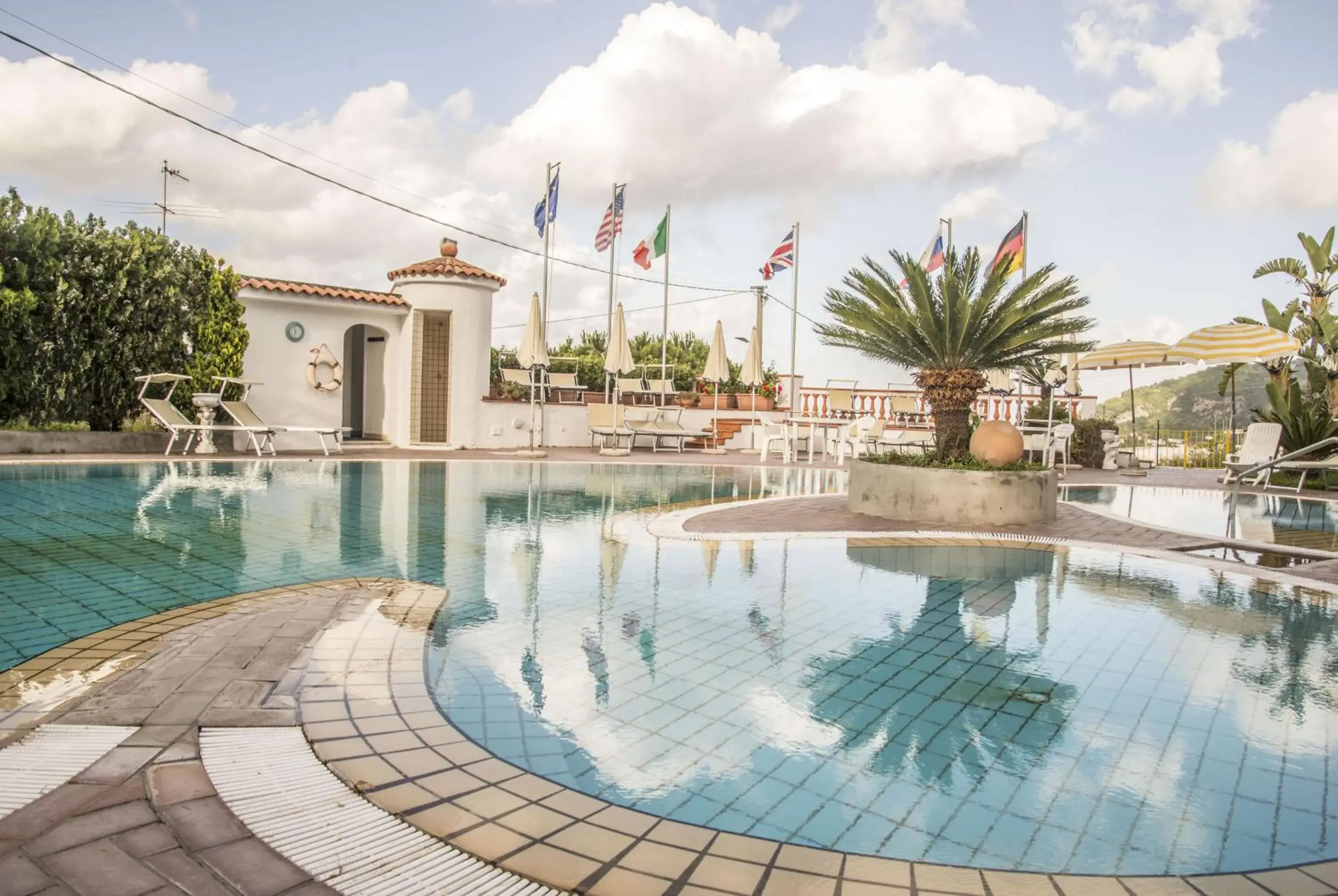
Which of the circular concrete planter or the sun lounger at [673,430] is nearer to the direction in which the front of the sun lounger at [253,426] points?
the sun lounger

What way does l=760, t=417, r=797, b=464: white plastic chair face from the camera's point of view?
to the viewer's right

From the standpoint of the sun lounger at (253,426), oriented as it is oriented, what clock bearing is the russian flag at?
The russian flag is roughly at 12 o'clock from the sun lounger.

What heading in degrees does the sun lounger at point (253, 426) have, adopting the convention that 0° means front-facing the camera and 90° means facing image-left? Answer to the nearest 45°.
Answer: approximately 270°

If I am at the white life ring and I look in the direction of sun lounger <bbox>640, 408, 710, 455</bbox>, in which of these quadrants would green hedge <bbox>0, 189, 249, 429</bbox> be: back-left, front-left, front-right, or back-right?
back-right

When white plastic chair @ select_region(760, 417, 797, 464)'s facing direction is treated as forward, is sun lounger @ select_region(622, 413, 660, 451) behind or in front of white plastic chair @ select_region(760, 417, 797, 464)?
behind
